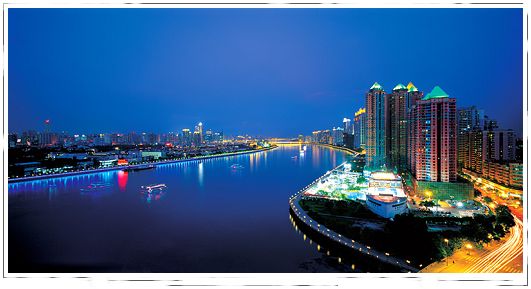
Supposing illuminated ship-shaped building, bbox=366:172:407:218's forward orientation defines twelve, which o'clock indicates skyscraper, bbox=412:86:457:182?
The skyscraper is roughly at 7 o'clock from the illuminated ship-shaped building.

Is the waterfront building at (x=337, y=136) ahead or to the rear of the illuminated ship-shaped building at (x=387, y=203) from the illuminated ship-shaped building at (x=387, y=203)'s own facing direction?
to the rear

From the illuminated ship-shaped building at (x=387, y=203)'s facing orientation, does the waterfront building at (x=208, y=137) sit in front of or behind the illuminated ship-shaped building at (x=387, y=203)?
behind

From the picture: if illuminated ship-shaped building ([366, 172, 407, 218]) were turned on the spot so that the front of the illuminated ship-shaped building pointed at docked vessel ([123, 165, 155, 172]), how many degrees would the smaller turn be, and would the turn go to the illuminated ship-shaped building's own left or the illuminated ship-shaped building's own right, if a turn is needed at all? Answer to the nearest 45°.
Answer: approximately 135° to the illuminated ship-shaped building's own right

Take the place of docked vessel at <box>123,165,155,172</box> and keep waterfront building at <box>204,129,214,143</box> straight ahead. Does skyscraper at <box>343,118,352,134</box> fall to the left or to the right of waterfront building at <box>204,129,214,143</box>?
right

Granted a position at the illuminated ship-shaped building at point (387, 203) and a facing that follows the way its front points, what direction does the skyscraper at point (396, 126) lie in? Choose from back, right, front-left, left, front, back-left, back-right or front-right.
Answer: back

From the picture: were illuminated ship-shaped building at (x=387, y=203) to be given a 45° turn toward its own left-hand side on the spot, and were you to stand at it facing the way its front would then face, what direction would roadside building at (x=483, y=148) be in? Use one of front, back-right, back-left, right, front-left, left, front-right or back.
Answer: left

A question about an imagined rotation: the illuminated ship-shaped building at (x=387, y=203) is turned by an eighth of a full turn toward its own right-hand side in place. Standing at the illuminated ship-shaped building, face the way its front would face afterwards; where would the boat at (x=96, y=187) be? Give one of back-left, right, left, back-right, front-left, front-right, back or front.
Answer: front-right
